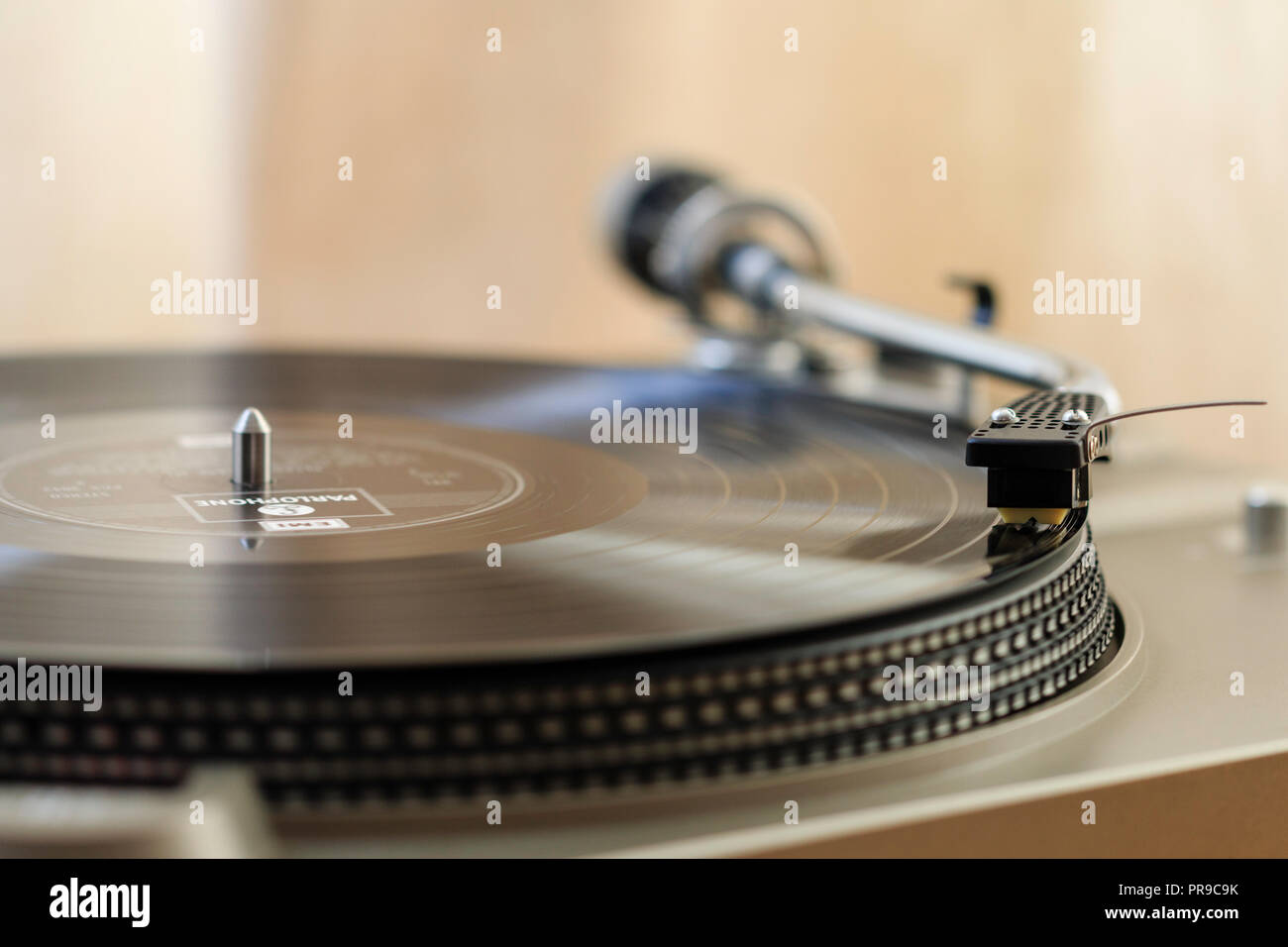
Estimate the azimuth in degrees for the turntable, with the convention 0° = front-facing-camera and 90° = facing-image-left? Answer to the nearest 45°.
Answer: approximately 315°
